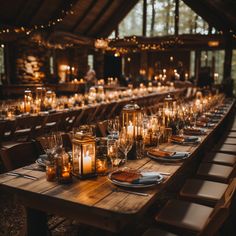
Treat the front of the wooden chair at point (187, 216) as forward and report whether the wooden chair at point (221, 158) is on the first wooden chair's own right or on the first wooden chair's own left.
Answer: on the first wooden chair's own right

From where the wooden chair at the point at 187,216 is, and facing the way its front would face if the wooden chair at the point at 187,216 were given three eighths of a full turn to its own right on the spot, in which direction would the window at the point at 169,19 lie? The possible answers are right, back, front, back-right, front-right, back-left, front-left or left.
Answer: front-left

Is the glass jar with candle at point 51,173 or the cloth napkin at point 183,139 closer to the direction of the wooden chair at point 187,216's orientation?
the glass jar with candle

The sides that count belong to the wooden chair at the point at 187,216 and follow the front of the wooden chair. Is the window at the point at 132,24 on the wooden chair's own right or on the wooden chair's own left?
on the wooden chair's own right

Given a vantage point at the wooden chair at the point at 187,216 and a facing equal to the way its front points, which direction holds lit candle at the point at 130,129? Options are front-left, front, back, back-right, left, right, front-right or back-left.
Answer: front-right

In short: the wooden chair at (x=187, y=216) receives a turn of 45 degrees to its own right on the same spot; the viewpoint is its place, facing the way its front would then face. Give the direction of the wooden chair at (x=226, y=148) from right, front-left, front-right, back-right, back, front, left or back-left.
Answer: front-right

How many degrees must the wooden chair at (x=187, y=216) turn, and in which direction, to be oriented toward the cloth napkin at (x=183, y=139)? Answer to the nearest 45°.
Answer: approximately 90° to its right

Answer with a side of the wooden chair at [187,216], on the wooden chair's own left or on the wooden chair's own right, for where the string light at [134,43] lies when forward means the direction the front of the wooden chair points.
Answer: on the wooden chair's own right

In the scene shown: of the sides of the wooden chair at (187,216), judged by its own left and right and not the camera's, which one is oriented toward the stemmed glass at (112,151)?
front

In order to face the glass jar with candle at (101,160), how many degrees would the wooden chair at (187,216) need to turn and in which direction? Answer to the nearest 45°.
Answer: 0° — it already faces it

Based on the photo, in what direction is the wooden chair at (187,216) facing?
to the viewer's left

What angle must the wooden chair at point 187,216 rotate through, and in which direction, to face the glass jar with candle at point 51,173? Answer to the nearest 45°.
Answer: approximately 45° to its left

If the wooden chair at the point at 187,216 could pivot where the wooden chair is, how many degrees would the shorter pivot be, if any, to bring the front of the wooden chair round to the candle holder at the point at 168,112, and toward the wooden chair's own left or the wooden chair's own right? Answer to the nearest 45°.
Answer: approximately 90° to the wooden chair's own right

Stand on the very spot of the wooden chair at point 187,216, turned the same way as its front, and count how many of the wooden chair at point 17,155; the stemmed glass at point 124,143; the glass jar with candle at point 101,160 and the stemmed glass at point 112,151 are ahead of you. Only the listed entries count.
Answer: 4
